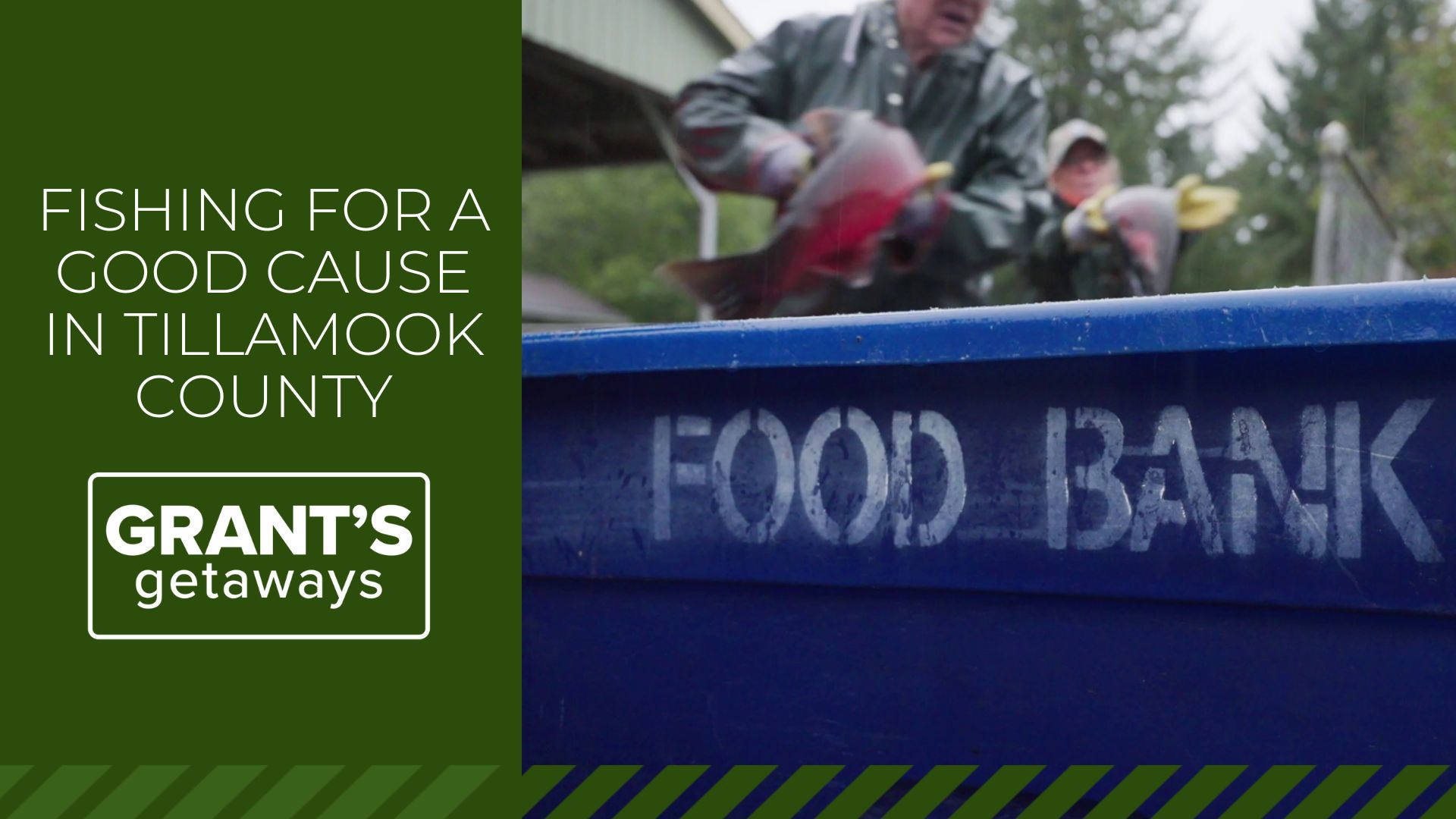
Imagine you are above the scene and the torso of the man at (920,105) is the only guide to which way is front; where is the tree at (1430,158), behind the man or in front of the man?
behind

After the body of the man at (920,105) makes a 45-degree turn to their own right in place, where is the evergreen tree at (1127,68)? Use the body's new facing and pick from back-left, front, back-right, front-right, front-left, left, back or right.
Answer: back-right

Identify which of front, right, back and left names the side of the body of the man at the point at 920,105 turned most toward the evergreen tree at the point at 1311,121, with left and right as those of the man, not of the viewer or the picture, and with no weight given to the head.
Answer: back

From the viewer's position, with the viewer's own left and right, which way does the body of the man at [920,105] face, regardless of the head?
facing the viewer
